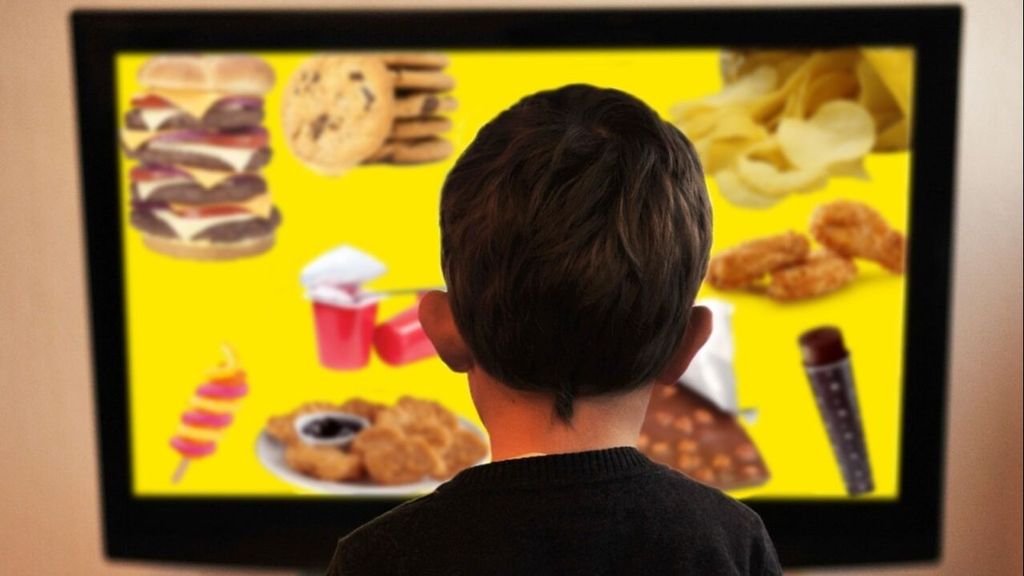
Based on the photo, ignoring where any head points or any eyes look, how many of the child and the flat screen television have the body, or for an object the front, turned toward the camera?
1

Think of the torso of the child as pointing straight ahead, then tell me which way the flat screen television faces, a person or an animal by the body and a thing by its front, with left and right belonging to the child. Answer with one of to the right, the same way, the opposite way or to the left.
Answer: the opposite way

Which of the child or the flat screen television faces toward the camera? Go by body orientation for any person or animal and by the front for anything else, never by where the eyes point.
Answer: the flat screen television

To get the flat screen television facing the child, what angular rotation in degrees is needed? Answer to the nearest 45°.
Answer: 0° — it already faces them

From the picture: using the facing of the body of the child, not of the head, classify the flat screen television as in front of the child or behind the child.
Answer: in front

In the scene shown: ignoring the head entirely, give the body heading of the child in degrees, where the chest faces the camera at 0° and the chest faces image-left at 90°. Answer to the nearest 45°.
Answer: approximately 180°

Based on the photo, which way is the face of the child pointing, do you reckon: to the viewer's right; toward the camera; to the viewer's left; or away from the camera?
away from the camera

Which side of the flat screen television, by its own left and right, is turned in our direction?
front
